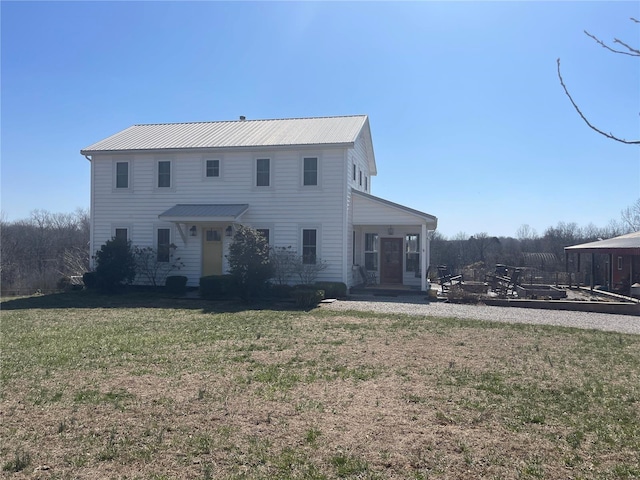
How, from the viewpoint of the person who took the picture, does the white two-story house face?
facing the viewer

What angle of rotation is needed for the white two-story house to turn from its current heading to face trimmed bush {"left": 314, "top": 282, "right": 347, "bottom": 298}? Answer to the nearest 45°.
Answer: approximately 45° to its left

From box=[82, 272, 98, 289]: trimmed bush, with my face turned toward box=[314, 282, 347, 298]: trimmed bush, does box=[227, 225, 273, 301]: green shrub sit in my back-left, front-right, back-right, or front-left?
front-right

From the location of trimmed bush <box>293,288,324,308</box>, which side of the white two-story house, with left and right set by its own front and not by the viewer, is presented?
front

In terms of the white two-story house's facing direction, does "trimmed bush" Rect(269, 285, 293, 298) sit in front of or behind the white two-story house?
in front

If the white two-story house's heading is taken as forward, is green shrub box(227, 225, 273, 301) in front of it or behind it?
in front

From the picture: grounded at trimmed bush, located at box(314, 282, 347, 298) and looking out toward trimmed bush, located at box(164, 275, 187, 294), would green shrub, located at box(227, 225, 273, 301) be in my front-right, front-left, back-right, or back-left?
front-left

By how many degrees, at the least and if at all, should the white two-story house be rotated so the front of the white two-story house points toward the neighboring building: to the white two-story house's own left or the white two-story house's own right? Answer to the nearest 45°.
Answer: approximately 90° to the white two-story house's own left
